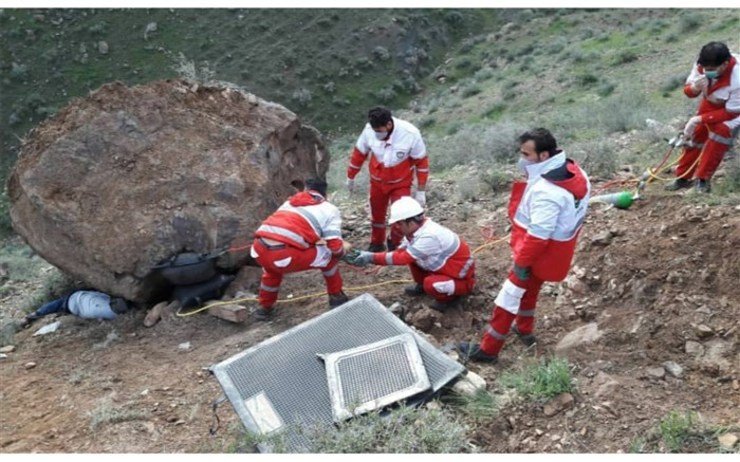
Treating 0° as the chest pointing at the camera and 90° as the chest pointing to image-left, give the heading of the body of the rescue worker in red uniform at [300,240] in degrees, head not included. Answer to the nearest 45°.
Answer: approximately 225°

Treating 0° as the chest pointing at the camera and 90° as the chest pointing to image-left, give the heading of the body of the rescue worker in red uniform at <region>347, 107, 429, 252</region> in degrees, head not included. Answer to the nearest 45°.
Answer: approximately 45°

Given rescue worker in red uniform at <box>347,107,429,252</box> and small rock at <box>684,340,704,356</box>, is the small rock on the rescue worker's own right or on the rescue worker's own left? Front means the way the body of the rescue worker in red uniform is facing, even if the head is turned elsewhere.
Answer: on the rescue worker's own left

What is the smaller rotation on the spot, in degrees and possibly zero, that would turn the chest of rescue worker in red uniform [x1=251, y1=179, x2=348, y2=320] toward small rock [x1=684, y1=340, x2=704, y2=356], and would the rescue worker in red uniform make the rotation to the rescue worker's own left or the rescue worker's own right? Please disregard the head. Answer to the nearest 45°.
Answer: approximately 90° to the rescue worker's own right

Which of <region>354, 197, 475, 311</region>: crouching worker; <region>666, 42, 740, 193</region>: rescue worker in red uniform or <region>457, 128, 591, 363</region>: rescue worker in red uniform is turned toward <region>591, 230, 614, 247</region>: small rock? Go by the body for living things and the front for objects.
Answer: <region>666, 42, 740, 193</region>: rescue worker in red uniform

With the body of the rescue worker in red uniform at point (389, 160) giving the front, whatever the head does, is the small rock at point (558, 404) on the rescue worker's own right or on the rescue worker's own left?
on the rescue worker's own left

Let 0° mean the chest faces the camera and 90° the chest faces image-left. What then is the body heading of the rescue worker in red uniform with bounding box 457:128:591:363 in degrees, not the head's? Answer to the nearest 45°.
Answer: approximately 90°

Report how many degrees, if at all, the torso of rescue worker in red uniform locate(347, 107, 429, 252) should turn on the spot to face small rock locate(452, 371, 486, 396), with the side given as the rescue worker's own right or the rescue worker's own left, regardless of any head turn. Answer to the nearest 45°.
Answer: approximately 45° to the rescue worker's own left

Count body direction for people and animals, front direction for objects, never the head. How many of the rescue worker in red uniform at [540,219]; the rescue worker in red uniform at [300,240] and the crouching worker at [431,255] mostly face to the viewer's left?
2

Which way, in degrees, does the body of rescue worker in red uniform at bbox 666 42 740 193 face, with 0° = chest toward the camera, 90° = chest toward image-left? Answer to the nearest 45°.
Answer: approximately 45°

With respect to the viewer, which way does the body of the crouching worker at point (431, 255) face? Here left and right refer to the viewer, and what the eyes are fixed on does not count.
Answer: facing to the left of the viewer
